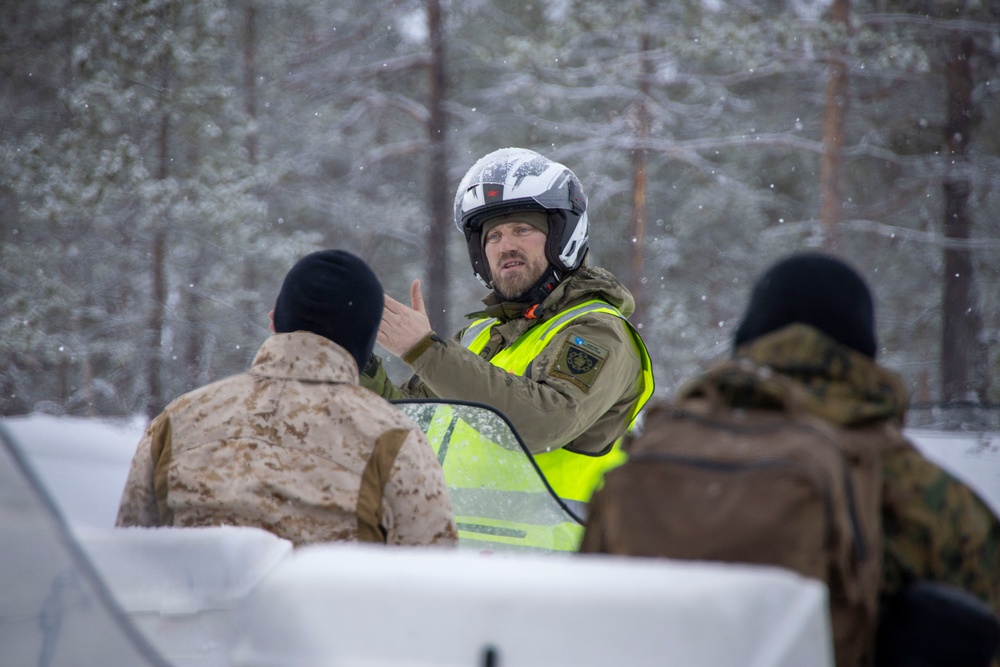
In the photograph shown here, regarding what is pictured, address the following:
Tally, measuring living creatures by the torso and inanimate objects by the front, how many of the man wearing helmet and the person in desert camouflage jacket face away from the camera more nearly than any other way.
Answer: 1

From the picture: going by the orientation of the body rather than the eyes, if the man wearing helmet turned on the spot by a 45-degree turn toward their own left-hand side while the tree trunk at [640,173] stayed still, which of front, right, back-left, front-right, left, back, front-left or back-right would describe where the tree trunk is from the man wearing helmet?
back

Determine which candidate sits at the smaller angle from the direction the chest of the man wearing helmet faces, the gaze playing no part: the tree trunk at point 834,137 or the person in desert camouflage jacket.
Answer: the person in desert camouflage jacket

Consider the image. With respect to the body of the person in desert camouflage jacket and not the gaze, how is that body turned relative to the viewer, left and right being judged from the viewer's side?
facing away from the viewer

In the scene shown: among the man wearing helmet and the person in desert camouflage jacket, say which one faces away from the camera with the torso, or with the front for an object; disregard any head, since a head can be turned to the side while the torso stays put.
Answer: the person in desert camouflage jacket

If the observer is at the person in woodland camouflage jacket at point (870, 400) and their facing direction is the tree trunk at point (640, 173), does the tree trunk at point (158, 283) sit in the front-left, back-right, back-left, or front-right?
front-left

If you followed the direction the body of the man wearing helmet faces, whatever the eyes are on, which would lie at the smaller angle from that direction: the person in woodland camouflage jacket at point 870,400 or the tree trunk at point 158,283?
the person in woodland camouflage jacket

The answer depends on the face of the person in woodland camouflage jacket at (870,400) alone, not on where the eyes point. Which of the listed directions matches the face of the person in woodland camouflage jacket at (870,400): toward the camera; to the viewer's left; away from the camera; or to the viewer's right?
away from the camera

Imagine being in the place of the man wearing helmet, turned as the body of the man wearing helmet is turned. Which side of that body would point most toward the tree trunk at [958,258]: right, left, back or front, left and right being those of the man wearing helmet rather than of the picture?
back

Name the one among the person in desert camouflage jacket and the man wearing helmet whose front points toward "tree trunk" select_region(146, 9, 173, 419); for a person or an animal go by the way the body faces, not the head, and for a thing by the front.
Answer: the person in desert camouflage jacket

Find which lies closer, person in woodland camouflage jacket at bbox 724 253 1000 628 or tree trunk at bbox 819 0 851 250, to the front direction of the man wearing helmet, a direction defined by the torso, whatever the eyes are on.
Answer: the person in woodland camouflage jacket

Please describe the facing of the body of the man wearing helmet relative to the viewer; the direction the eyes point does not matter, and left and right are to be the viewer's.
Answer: facing the viewer and to the left of the viewer

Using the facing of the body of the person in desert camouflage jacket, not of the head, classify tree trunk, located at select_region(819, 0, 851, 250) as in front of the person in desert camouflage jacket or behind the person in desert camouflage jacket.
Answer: in front

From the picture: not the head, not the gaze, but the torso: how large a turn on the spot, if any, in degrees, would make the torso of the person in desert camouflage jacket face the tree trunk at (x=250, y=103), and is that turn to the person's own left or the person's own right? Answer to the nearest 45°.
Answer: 0° — they already face it
